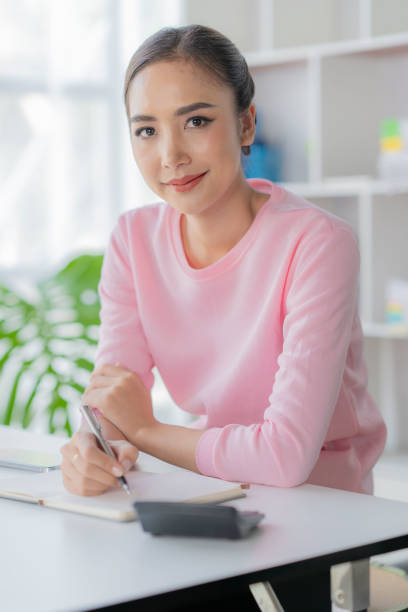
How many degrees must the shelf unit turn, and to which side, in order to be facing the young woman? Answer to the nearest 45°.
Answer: approximately 45° to its left

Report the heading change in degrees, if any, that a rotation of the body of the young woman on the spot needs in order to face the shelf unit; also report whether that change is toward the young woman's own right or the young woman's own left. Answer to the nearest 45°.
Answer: approximately 135° to the young woman's own right

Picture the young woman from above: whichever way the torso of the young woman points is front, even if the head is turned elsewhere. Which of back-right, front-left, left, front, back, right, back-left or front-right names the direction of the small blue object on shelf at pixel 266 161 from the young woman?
back-right

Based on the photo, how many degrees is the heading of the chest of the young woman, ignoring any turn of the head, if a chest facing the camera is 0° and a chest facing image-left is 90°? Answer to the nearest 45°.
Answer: approximately 45°

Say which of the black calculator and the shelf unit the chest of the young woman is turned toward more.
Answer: the black calculator

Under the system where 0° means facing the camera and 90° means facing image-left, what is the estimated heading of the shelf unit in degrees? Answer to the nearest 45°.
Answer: approximately 45°

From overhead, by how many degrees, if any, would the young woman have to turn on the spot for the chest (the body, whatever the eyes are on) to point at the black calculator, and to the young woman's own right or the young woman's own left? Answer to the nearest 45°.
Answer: approximately 45° to the young woman's own left
